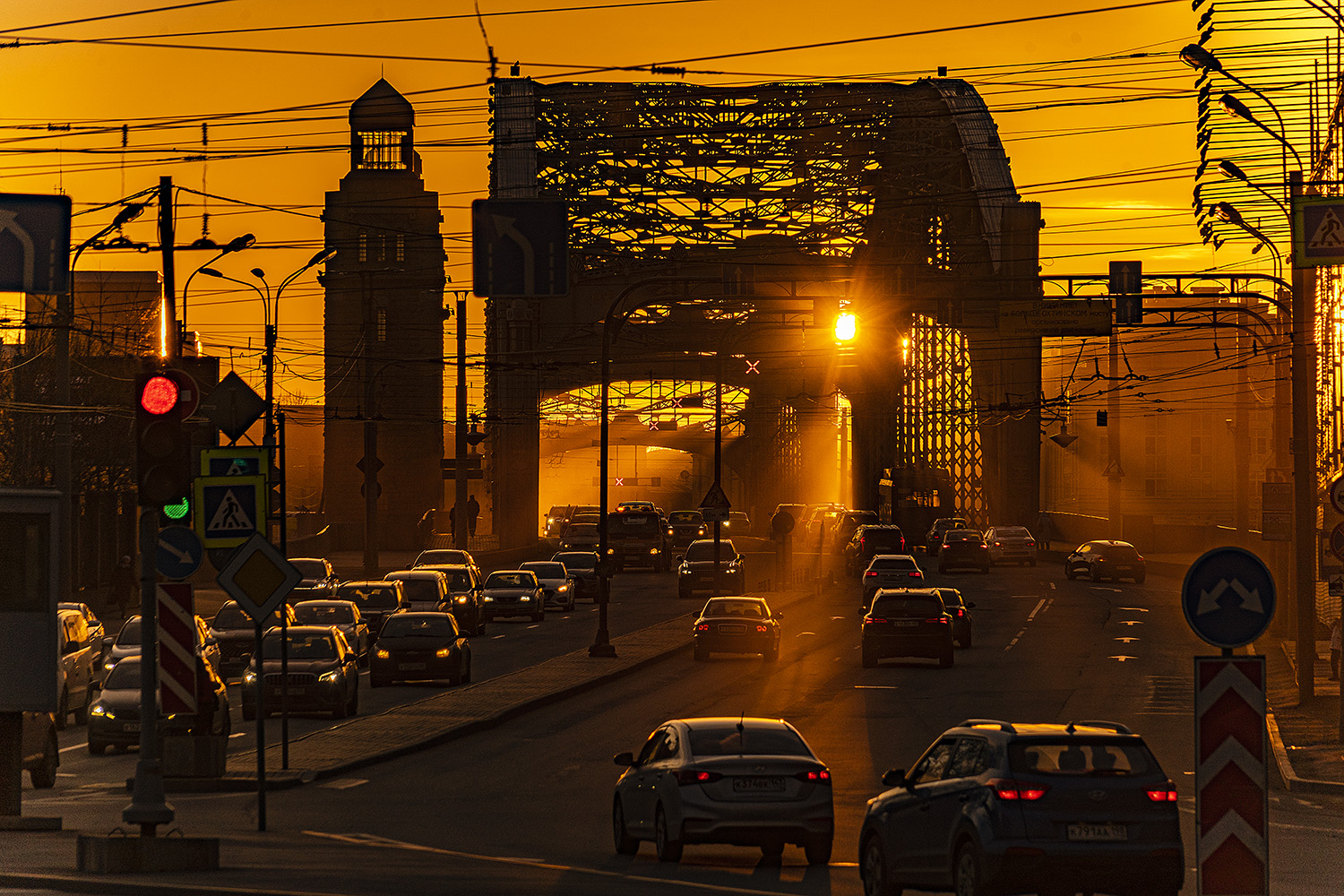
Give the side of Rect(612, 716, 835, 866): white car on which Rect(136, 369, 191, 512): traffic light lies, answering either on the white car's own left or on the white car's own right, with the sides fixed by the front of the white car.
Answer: on the white car's own left

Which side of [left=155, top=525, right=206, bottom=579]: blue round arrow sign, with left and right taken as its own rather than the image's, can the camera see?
front

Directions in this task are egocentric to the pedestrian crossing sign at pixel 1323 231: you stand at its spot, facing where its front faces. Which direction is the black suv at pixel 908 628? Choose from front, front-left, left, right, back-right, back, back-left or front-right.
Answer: back-right

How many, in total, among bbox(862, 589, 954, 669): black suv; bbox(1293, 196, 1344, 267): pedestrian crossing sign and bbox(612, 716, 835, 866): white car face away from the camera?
2

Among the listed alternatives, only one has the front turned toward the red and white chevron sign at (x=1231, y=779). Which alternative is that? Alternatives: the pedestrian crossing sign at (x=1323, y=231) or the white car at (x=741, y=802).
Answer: the pedestrian crossing sign

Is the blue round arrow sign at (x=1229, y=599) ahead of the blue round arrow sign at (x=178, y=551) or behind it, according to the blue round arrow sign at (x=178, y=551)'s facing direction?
ahead

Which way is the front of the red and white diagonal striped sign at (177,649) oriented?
toward the camera

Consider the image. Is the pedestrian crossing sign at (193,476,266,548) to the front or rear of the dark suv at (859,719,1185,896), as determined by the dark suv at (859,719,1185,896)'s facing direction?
to the front

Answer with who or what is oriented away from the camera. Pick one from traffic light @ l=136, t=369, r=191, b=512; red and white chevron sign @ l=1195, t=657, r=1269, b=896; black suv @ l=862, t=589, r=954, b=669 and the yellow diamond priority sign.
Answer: the black suv

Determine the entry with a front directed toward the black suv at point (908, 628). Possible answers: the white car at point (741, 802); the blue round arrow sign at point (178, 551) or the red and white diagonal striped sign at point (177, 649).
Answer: the white car

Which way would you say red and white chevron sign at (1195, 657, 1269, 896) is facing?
toward the camera

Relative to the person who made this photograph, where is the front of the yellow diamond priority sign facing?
facing the viewer

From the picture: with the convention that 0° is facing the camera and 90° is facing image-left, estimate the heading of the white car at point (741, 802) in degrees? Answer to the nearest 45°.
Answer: approximately 180°

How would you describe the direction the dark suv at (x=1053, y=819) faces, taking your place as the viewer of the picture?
facing away from the viewer and to the left of the viewer

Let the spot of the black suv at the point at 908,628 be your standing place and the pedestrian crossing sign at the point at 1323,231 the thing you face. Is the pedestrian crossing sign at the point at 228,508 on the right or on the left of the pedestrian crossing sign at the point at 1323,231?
right
